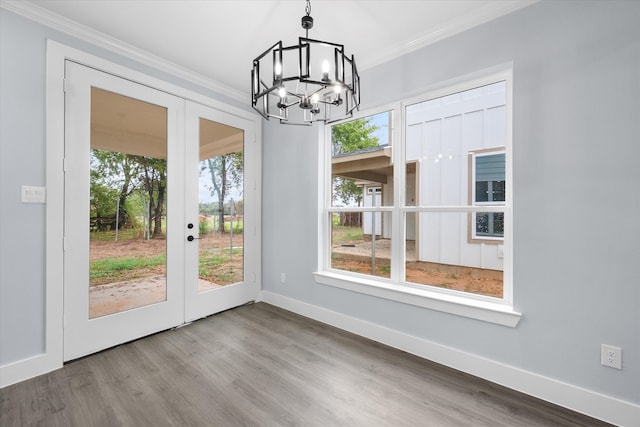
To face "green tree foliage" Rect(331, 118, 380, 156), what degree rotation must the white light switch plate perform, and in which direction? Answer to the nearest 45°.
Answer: approximately 45° to its left

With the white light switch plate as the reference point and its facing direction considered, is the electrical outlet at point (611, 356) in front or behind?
in front

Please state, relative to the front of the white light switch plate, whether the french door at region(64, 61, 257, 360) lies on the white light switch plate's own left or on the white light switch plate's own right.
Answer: on the white light switch plate's own left

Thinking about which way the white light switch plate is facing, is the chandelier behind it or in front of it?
in front

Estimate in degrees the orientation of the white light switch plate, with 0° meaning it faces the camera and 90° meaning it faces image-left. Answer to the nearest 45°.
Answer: approximately 0°
